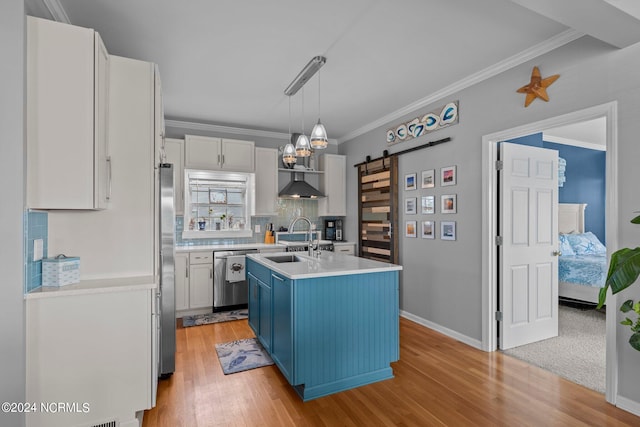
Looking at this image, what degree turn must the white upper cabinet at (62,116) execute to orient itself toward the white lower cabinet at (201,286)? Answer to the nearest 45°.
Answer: approximately 45° to its left

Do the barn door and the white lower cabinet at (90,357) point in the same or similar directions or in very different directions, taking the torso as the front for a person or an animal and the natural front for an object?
very different directions

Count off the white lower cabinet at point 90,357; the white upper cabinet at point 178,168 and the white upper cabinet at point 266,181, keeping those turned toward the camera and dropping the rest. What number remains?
2

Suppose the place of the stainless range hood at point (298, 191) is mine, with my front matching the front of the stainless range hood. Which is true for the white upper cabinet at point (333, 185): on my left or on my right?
on my left

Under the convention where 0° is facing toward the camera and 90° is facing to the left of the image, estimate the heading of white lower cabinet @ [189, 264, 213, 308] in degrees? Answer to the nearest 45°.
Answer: approximately 0°

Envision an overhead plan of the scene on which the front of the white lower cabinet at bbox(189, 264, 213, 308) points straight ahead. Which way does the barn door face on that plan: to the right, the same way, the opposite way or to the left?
to the right

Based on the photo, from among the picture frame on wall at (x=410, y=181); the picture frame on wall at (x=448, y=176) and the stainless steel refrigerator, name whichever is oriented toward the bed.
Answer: the stainless steel refrigerator

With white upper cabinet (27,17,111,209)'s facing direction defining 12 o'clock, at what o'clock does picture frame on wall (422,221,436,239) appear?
The picture frame on wall is roughly at 12 o'clock from the white upper cabinet.

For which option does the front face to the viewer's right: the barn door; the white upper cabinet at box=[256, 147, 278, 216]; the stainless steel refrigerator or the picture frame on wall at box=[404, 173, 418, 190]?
the stainless steel refrigerator
